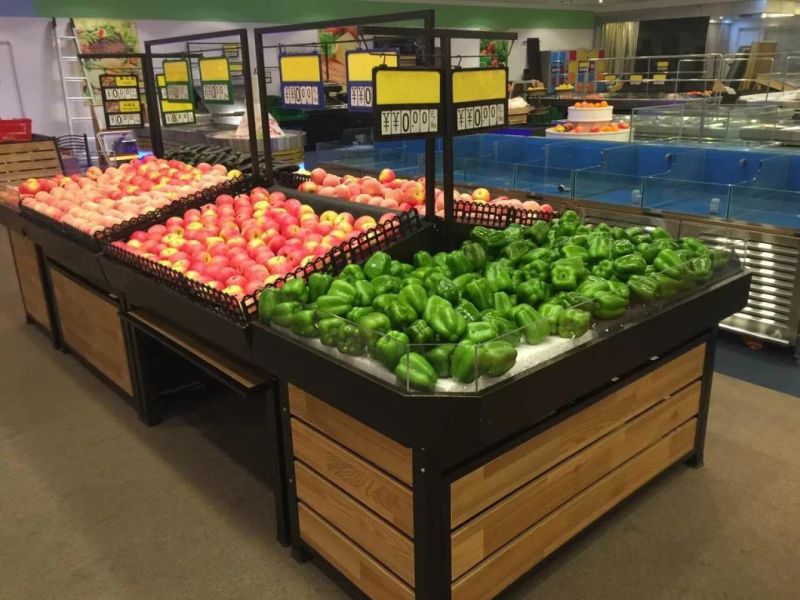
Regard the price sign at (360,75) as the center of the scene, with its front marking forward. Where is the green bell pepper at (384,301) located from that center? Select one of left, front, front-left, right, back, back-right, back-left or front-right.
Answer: front

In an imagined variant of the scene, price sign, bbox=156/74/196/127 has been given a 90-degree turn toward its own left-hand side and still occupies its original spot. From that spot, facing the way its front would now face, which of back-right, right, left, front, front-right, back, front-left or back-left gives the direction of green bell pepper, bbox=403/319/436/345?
right

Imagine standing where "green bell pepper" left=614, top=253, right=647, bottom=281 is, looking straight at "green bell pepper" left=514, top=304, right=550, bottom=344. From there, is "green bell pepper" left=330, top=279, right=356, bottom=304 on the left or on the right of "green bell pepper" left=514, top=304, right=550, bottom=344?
right

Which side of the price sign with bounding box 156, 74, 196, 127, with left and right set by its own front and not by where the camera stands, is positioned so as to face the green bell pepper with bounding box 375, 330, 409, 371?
front

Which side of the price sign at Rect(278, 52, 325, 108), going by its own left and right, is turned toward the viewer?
front

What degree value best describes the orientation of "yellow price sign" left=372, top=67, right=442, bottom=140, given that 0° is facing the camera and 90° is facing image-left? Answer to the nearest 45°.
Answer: approximately 0°

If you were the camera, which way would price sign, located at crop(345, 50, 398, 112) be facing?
facing the viewer

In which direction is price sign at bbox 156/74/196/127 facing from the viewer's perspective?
toward the camera

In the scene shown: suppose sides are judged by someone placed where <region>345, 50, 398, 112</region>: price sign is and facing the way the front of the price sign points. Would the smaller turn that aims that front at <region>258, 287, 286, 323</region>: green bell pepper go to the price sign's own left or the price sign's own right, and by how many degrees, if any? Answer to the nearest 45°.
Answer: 0° — it already faces it

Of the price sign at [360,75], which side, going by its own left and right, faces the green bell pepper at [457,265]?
front

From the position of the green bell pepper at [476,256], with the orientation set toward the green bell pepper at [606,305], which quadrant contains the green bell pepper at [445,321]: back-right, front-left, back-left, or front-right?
front-right

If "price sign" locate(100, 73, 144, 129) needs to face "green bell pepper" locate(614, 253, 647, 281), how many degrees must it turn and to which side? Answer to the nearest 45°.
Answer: approximately 45° to its left

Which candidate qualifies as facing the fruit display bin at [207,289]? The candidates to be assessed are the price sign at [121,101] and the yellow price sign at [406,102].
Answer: the price sign

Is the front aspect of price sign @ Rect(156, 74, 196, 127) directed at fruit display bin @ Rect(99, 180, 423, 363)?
yes

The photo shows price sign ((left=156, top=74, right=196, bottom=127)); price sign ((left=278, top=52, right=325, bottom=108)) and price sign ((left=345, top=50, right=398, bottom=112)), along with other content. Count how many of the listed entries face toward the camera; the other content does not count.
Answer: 3

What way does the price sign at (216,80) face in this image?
toward the camera
